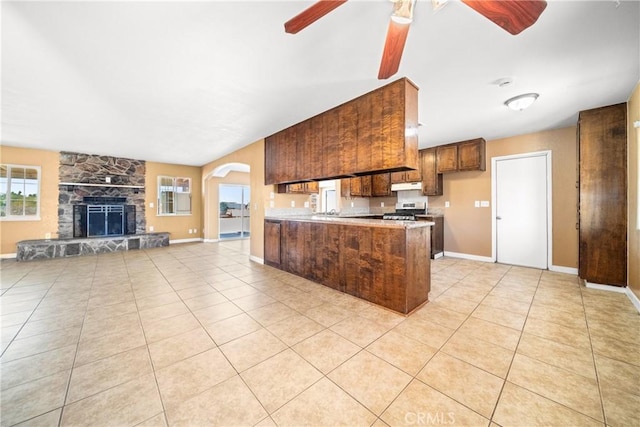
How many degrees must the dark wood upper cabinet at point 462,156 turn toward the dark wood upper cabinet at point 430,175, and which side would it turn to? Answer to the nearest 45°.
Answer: approximately 45° to its right

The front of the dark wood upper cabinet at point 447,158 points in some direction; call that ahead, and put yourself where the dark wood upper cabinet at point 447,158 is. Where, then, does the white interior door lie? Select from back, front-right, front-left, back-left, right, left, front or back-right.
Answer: back-left

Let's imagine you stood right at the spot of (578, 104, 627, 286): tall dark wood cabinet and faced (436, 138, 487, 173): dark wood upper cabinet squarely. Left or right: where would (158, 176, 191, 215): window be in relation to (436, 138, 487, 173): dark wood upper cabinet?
left

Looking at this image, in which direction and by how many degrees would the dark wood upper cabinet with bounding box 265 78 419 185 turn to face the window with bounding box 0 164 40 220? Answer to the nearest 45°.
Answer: approximately 45° to its right

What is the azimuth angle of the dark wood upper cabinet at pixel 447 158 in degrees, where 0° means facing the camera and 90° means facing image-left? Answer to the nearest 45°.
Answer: approximately 45°

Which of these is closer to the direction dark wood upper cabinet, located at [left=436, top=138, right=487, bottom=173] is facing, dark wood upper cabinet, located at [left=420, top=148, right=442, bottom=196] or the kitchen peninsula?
the kitchen peninsula

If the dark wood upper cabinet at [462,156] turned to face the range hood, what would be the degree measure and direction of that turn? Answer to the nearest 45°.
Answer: approximately 45° to its right

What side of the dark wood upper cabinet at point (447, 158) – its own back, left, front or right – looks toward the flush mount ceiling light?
front
